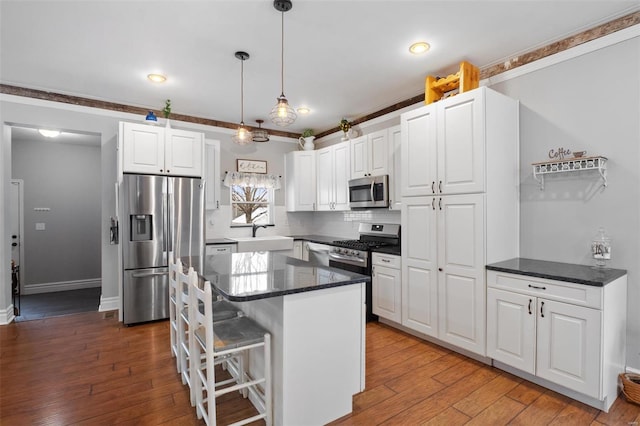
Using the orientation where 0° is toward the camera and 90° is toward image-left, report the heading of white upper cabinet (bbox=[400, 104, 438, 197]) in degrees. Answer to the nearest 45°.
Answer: approximately 45°

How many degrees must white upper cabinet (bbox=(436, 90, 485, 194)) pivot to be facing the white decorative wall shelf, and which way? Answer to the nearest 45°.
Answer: approximately 135° to its left

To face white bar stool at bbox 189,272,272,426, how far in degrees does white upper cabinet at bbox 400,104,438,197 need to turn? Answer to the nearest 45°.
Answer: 0° — it already faces it

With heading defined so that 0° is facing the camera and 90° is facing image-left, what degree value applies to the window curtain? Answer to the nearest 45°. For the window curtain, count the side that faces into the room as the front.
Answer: approximately 0°

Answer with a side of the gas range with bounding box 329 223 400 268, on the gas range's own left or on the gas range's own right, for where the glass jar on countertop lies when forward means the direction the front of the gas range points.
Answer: on the gas range's own left

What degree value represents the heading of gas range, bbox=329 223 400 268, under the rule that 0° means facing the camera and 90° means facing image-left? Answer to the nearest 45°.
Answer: approximately 45°
